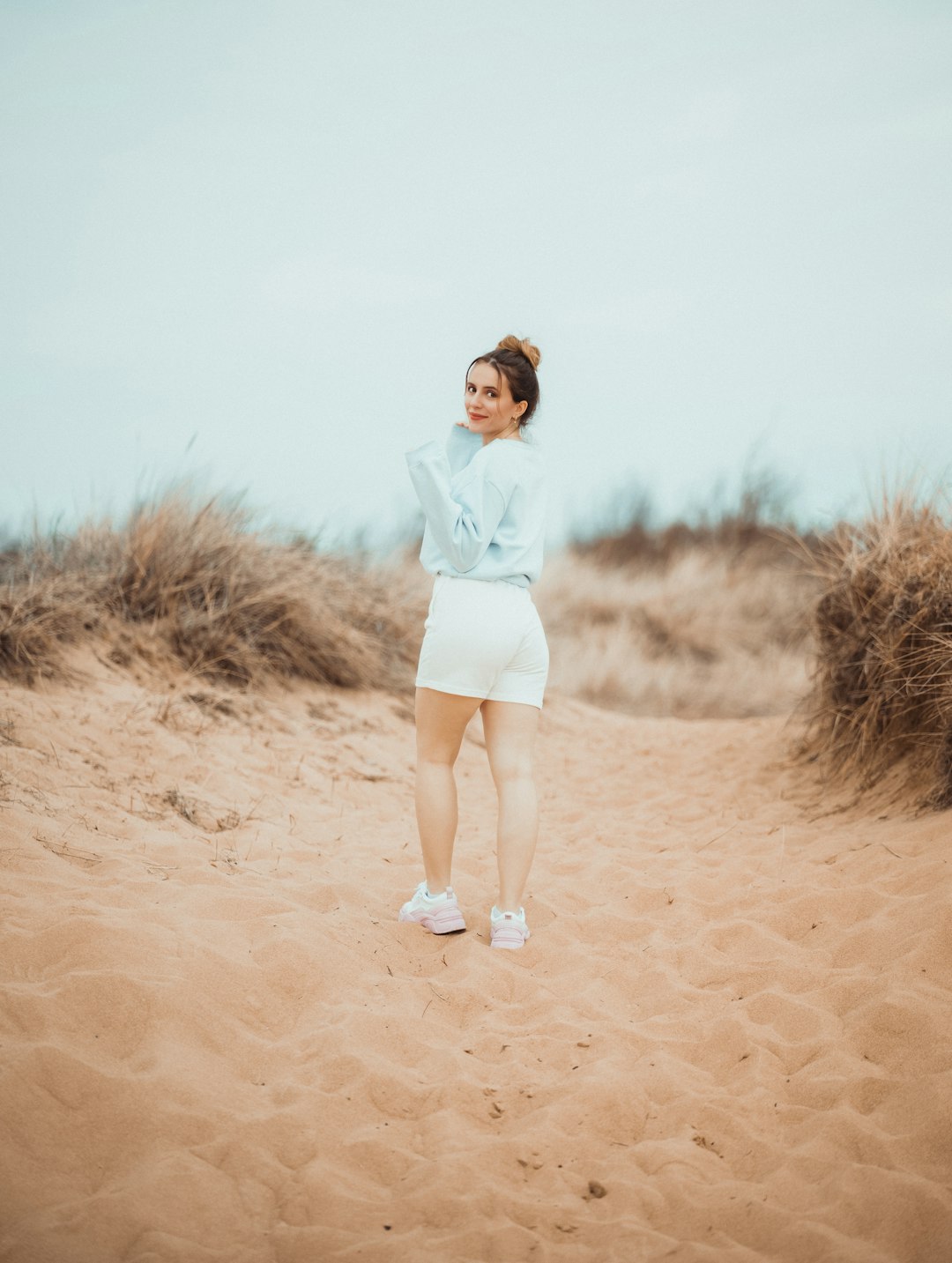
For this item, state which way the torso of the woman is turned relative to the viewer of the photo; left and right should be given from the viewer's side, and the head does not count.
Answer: facing away from the viewer and to the left of the viewer

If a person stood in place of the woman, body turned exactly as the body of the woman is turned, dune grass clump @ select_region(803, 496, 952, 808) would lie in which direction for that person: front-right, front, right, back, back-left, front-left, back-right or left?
right

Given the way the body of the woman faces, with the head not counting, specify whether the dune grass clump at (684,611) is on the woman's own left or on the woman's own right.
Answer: on the woman's own right
